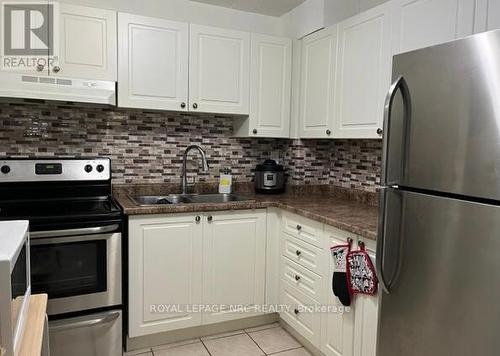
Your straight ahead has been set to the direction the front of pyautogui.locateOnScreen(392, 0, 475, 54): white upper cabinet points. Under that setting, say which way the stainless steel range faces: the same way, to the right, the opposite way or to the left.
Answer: to the left

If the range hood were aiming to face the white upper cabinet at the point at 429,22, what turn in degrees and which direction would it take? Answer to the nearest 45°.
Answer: approximately 45° to its left

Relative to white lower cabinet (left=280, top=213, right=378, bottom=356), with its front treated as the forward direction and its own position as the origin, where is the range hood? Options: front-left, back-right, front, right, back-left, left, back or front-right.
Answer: front-right

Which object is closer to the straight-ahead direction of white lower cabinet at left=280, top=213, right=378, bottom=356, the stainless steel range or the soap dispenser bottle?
the stainless steel range

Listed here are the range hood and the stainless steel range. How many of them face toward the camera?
2

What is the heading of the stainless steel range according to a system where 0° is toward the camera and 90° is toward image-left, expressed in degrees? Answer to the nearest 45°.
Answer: approximately 0°

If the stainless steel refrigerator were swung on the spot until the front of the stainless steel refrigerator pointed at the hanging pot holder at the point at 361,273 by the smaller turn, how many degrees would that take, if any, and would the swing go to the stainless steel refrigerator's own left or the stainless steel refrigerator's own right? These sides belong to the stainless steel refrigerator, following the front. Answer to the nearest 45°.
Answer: approximately 90° to the stainless steel refrigerator's own right

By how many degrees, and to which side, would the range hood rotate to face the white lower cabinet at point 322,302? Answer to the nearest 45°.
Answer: approximately 45° to its left

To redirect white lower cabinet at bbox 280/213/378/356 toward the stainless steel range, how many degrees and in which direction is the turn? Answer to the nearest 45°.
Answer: approximately 45° to its right

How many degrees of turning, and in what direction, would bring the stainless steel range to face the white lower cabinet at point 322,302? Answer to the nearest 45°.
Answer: approximately 45° to its left

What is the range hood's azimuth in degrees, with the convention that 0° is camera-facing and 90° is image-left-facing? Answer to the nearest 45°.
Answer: approximately 0°

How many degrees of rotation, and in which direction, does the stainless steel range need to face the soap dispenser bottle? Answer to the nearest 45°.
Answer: approximately 90° to its left

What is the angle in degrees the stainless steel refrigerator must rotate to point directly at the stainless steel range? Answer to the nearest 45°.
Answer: approximately 45° to its right

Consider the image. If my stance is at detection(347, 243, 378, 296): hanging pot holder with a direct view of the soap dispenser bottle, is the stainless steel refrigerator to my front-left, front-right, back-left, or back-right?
back-left

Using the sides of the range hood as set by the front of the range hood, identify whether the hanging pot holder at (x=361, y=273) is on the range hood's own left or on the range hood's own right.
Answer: on the range hood's own left
